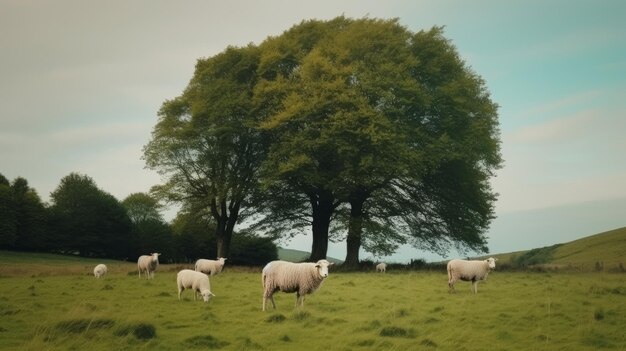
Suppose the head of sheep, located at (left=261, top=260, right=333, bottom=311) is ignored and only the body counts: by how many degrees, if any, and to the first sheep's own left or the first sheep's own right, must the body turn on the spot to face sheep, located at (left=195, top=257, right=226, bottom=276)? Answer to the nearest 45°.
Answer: approximately 90° to the first sheep's own left

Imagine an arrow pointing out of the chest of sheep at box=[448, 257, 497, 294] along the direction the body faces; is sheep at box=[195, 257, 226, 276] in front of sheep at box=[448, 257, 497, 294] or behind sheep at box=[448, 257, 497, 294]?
behind

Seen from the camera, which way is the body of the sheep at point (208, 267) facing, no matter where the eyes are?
to the viewer's right

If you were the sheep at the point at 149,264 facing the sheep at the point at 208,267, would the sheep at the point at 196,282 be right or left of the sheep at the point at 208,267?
right

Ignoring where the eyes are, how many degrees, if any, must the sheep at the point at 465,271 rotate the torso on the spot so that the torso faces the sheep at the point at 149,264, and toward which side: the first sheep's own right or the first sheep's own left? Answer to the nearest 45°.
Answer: approximately 180°

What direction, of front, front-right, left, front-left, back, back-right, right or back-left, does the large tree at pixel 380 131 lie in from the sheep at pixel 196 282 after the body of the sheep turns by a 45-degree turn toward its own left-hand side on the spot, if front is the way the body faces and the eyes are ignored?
front-left

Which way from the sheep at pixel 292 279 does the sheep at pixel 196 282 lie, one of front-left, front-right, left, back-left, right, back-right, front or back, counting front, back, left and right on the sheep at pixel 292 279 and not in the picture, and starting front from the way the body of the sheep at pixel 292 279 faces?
back-left

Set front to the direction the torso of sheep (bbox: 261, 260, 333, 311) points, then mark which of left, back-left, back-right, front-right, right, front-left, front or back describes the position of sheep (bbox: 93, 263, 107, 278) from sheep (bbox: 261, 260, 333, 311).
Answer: back-left

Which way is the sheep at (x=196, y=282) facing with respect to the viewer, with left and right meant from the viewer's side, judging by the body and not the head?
facing the viewer and to the right of the viewer

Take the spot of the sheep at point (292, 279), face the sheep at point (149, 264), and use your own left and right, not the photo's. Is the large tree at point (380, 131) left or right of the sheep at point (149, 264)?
right

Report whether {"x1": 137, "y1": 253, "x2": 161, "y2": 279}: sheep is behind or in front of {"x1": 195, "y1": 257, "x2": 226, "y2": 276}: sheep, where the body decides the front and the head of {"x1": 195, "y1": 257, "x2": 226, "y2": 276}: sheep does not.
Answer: behind

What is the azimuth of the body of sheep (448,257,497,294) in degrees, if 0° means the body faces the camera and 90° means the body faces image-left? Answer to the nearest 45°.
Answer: approximately 270°

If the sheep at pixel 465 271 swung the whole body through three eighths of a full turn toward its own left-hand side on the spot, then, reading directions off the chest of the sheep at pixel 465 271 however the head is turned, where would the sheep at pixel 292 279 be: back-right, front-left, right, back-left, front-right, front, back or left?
left

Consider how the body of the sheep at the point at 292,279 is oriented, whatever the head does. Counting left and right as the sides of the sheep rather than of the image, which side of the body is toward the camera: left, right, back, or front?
right

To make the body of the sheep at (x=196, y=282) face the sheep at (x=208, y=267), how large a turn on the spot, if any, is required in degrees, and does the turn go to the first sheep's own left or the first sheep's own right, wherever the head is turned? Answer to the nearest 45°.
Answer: approximately 135° to the first sheep's own left

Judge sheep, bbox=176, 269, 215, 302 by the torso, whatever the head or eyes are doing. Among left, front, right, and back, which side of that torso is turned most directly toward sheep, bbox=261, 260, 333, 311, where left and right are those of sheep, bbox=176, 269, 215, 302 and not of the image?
front

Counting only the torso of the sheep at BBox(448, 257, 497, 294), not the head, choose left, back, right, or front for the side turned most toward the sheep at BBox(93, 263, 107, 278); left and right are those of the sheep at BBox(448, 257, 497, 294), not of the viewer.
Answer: back
